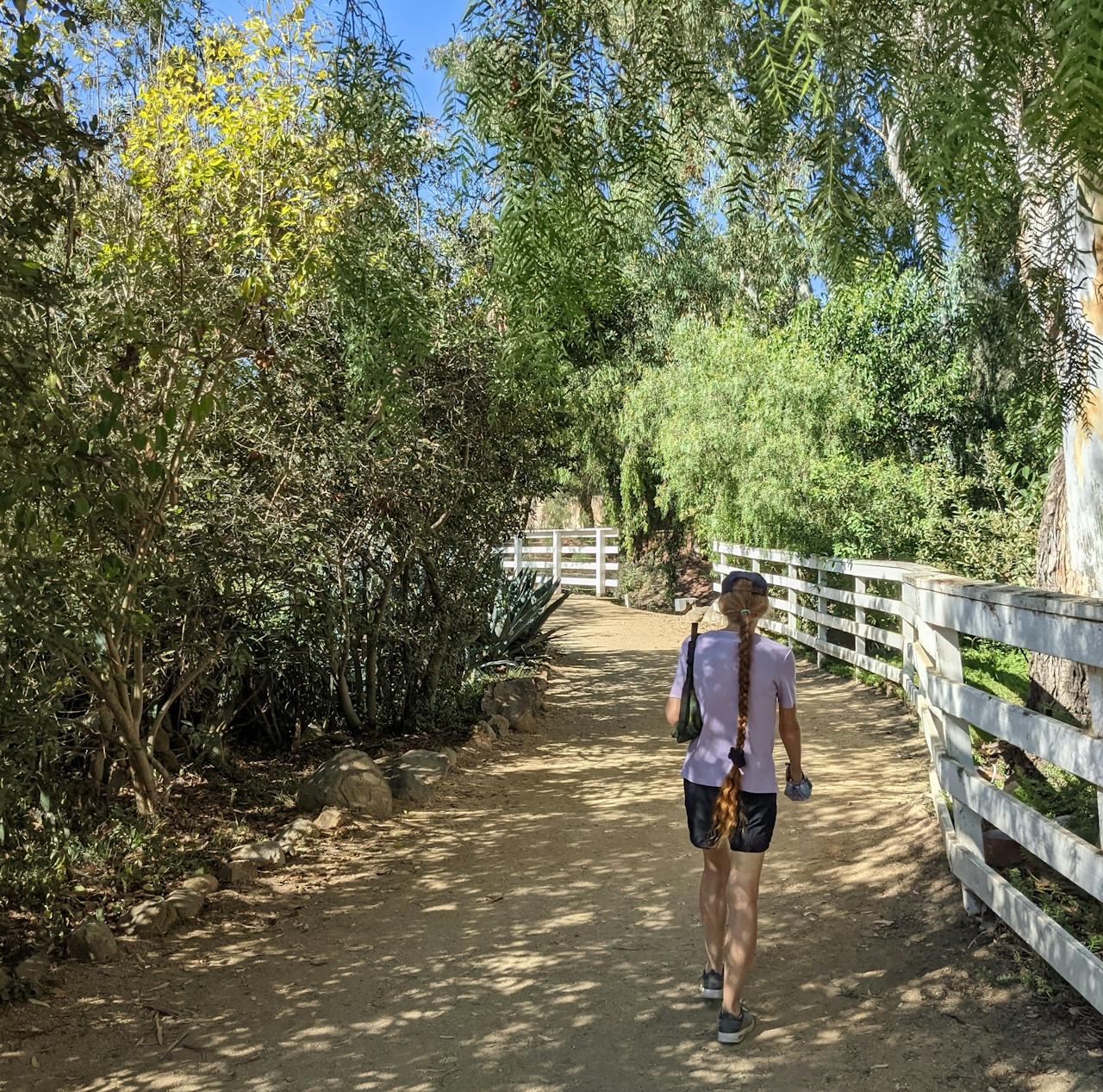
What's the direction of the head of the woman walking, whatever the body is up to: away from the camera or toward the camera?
away from the camera

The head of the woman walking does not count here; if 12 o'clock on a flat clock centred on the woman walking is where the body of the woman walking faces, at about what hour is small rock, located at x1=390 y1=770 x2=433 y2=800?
The small rock is roughly at 11 o'clock from the woman walking.

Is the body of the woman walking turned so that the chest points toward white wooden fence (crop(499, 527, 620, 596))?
yes

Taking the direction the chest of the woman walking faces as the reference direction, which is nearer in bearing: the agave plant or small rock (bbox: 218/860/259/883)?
the agave plant

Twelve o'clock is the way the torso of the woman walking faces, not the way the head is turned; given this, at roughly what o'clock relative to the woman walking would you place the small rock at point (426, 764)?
The small rock is roughly at 11 o'clock from the woman walking.

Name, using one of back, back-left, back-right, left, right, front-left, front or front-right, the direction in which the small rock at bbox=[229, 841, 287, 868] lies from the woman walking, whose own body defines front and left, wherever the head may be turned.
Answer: front-left

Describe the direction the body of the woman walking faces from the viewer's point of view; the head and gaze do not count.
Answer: away from the camera

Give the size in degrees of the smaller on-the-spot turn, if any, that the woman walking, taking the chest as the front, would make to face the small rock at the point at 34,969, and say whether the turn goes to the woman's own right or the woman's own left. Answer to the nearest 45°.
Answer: approximately 90° to the woman's own left

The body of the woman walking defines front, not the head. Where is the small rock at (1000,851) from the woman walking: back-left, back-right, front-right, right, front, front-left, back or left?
front-right

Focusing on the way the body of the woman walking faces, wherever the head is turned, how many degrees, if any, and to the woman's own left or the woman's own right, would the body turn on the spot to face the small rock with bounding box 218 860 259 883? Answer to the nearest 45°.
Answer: approximately 45° to the woman's own left

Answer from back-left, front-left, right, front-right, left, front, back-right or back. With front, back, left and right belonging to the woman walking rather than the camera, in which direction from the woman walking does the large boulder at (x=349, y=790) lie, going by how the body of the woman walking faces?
front-left
